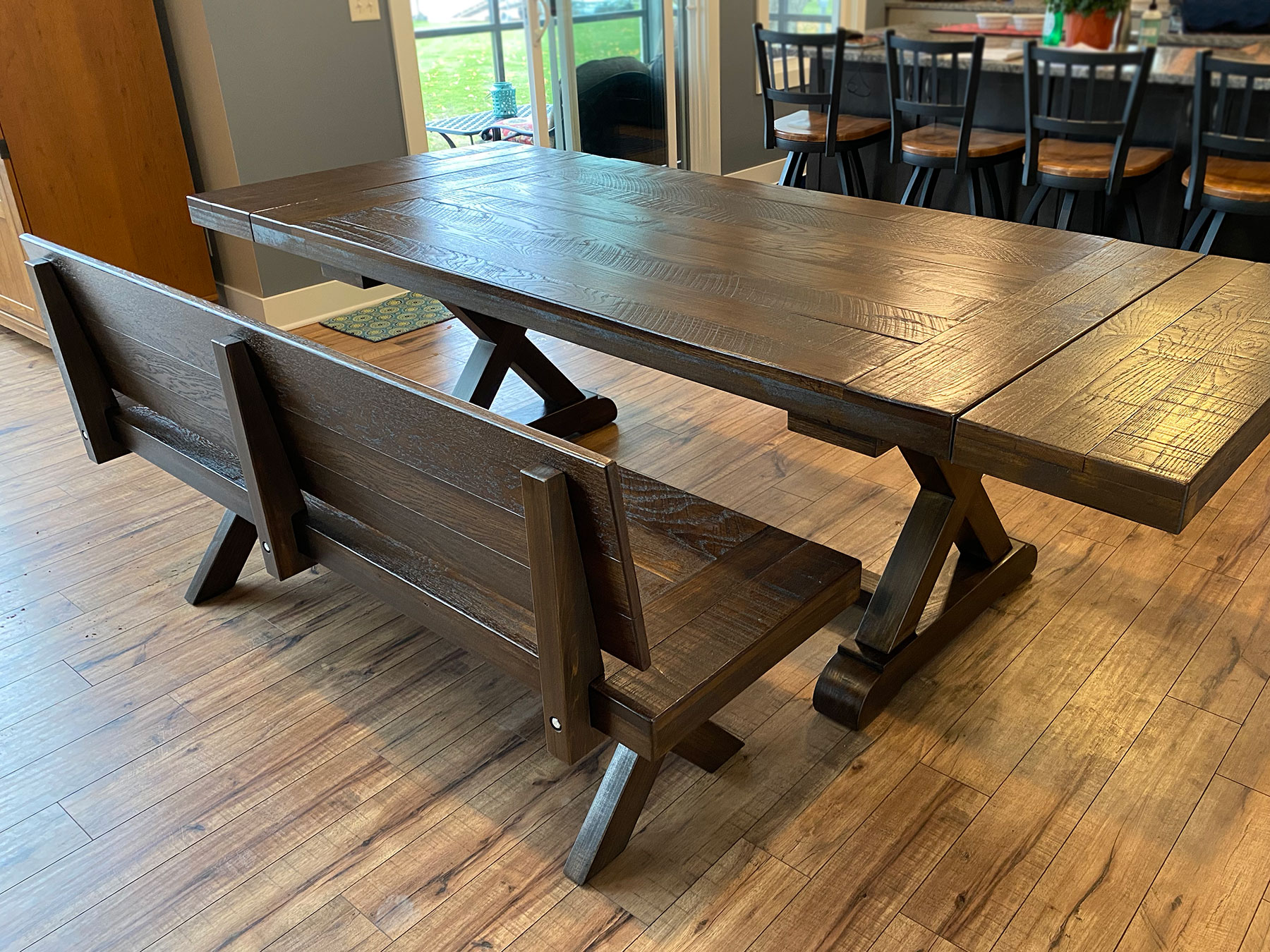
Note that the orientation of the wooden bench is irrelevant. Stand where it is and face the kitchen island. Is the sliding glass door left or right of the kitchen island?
left

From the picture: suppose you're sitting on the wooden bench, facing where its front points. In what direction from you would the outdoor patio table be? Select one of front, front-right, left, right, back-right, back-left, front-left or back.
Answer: front-left

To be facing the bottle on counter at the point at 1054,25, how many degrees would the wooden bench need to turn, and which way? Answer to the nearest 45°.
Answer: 0° — it already faces it

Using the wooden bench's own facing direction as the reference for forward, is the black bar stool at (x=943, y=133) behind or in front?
in front

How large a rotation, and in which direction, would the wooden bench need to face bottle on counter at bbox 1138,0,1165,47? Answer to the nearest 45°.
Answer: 0° — it already faces it

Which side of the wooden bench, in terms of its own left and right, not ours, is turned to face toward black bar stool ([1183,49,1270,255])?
front

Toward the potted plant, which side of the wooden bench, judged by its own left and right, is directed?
front

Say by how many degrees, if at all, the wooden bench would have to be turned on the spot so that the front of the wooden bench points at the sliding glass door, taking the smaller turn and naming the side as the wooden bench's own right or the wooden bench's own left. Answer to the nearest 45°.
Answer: approximately 45° to the wooden bench's own left

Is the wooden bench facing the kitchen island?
yes

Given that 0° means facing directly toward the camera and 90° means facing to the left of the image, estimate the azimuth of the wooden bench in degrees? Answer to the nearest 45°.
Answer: approximately 225°

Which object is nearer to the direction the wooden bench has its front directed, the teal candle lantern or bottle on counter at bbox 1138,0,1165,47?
the bottle on counter
